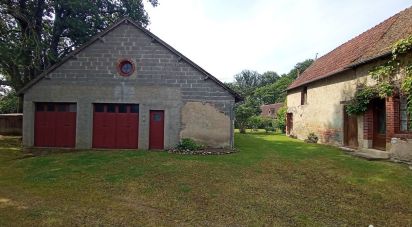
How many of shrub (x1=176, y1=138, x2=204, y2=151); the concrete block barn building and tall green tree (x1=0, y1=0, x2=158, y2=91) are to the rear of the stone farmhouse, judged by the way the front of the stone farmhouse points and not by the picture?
0

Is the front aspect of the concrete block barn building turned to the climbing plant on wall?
no

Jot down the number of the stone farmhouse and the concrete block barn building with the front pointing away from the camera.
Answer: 0

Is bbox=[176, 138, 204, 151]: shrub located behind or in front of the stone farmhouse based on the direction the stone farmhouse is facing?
in front

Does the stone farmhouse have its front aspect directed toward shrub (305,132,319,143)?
no

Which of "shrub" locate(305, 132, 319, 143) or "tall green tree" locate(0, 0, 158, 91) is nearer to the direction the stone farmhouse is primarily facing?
the tall green tree

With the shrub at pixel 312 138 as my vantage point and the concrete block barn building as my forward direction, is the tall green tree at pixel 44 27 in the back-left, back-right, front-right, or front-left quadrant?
front-right

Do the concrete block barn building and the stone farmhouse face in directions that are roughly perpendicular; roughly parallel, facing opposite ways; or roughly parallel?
roughly perpendicular

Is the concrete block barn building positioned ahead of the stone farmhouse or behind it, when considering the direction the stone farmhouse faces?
ahead

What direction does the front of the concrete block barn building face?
toward the camera

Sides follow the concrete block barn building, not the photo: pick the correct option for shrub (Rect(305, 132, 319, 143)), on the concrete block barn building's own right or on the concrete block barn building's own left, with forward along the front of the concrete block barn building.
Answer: on the concrete block barn building's own left

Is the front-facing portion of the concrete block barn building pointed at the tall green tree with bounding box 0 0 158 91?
no

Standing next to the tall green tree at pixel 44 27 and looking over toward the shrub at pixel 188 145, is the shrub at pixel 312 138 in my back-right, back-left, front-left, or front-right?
front-left
